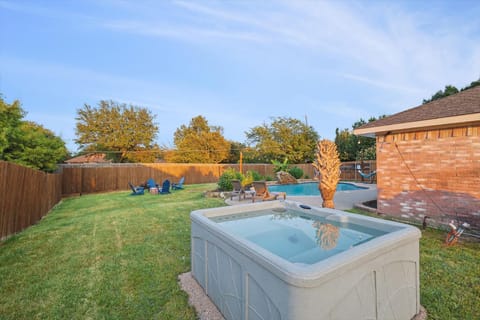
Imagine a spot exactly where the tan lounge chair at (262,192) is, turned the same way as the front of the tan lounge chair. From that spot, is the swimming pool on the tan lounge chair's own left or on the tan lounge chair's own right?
on the tan lounge chair's own left

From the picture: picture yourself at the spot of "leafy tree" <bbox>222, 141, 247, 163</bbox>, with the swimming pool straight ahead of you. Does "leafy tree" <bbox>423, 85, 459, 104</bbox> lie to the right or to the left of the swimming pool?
left
